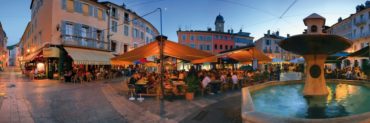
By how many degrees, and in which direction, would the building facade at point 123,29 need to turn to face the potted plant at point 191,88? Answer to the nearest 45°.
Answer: approximately 45° to its right

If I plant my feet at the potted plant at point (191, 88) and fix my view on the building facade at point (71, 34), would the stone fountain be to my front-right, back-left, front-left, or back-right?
back-right

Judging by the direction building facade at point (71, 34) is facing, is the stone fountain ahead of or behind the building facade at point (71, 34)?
ahead

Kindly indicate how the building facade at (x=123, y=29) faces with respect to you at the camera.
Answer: facing the viewer and to the right of the viewer

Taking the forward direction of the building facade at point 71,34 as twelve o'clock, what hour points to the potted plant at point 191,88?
The potted plant is roughly at 1 o'clock from the building facade.

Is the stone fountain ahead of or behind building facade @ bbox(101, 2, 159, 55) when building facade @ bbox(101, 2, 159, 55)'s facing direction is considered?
ahead
